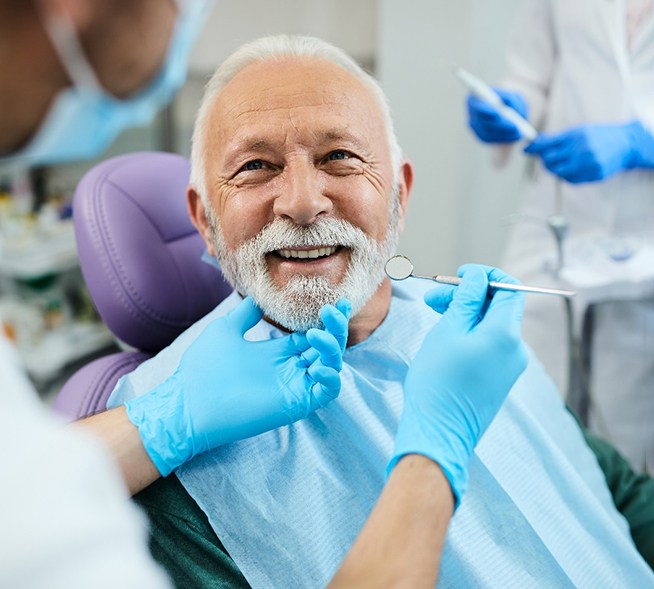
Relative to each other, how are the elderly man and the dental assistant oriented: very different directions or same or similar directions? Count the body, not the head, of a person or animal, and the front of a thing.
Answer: same or similar directions

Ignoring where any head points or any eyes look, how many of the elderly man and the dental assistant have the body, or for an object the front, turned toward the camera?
2

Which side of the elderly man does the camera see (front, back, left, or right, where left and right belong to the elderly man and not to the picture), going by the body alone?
front

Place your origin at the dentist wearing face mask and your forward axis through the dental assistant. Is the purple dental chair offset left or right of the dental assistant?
left

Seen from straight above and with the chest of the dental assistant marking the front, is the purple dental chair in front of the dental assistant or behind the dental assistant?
in front

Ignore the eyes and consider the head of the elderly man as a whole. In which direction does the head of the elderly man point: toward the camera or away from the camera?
toward the camera

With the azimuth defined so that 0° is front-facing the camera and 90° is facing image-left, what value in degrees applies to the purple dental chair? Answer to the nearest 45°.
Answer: approximately 315°

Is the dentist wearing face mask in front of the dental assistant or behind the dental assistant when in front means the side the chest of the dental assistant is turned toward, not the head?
in front
